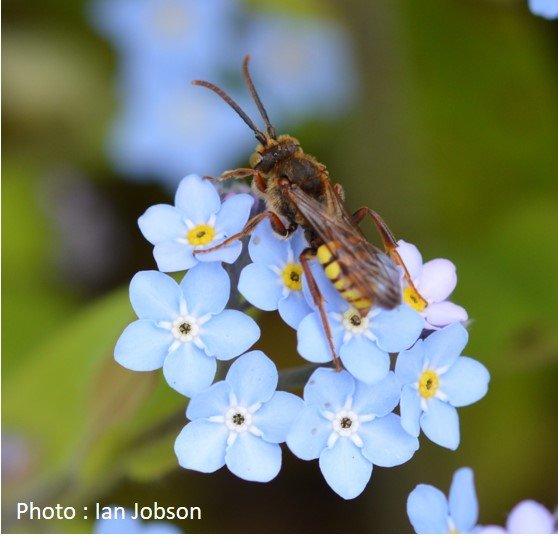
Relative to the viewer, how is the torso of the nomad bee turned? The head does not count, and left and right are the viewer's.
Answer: facing away from the viewer and to the left of the viewer
